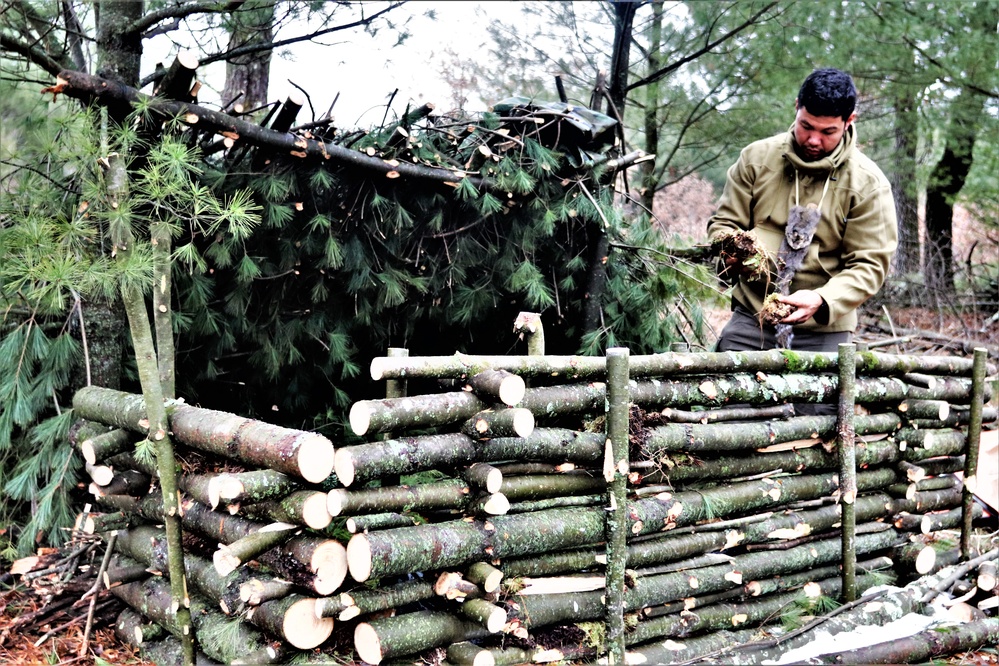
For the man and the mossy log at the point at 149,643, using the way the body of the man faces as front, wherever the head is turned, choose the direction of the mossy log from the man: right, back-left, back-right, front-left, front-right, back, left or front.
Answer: front

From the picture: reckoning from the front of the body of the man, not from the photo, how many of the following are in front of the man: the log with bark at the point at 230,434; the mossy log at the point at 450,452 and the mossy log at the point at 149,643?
3

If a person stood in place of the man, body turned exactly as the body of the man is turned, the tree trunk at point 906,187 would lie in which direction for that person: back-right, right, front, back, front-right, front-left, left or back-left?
back-right

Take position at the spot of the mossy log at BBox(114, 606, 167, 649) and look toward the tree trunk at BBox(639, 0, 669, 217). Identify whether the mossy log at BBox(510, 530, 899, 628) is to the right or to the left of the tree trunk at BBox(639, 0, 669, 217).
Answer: right

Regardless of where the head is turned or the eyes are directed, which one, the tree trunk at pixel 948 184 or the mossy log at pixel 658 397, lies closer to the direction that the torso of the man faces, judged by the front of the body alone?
the mossy log

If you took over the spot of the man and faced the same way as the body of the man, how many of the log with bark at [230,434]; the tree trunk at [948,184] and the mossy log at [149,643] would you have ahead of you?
2

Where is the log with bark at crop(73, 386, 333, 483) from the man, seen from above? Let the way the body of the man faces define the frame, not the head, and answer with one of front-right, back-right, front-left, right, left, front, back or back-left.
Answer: front

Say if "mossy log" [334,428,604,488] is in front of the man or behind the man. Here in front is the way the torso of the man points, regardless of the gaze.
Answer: in front

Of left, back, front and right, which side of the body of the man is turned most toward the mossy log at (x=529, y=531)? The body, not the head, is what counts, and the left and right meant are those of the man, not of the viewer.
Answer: front
